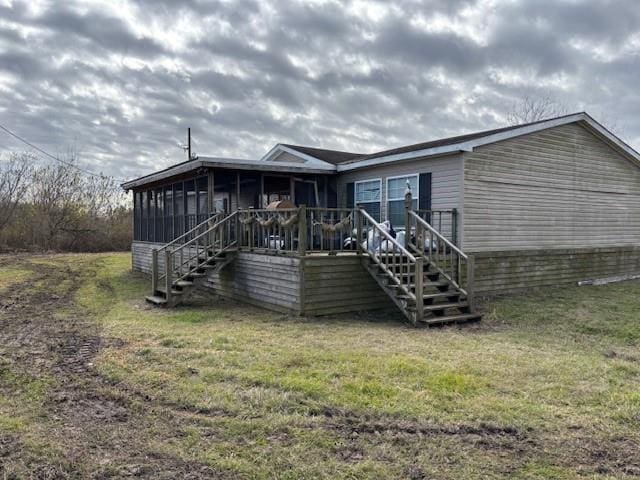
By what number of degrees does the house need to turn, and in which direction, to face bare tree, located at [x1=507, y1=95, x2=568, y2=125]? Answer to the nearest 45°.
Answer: approximately 180°

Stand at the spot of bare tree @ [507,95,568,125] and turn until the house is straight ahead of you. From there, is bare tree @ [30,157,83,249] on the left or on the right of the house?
right

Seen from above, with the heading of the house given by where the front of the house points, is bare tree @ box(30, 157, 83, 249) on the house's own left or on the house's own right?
on the house's own right

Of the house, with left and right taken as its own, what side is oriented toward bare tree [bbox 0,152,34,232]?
right

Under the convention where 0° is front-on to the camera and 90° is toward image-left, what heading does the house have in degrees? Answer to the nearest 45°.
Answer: approximately 45°
